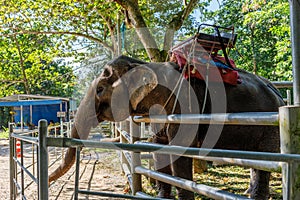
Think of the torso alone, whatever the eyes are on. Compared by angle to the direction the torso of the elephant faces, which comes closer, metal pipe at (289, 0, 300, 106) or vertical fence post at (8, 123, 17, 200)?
the vertical fence post

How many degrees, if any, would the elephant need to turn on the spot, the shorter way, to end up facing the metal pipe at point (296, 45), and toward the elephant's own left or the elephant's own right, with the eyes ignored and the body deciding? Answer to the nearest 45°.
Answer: approximately 90° to the elephant's own left

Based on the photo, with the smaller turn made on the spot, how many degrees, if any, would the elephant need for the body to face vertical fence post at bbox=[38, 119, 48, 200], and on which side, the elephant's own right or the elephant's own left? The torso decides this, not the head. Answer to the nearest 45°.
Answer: approximately 90° to the elephant's own left

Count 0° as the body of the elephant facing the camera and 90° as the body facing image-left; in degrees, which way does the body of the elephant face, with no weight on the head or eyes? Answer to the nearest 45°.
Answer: approximately 90°
